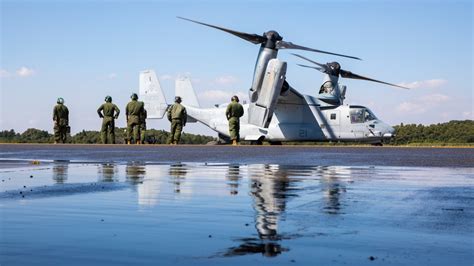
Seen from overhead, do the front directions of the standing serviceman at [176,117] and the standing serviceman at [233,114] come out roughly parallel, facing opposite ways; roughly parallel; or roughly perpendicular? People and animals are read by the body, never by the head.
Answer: roughly parallel

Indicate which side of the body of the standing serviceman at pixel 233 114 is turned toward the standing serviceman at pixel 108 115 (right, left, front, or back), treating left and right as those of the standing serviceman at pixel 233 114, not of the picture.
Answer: left

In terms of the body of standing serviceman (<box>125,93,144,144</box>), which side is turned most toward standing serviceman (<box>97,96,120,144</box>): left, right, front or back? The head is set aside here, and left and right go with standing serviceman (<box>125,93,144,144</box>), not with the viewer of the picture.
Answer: left

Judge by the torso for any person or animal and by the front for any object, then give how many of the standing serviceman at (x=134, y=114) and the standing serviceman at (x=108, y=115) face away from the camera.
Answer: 2

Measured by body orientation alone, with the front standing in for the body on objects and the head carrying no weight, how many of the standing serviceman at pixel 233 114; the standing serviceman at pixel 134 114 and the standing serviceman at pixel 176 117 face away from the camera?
3

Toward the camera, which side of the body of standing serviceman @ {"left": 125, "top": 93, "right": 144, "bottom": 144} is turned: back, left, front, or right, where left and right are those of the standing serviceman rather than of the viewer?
back

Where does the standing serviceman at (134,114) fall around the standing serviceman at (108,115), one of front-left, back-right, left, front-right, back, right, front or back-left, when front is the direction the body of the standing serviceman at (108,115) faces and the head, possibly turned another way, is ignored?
right

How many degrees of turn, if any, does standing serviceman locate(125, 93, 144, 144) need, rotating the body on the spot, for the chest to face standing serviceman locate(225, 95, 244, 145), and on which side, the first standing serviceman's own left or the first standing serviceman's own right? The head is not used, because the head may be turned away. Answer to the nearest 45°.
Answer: approximately 135° to the first standing serviceman's own right

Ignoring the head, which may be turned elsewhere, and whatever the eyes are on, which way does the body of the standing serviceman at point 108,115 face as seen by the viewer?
away from the camera

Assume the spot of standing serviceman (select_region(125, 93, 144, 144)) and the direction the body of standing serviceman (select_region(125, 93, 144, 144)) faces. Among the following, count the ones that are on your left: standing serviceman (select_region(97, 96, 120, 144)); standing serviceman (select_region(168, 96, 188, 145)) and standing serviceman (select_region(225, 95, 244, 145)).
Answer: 1

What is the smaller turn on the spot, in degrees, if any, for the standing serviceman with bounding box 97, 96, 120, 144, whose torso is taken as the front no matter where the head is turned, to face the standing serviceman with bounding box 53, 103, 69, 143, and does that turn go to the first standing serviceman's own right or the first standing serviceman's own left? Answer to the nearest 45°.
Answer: approximately 45° to the first standing serviceman's own left

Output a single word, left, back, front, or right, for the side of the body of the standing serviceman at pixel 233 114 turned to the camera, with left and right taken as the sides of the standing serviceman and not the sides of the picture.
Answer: back

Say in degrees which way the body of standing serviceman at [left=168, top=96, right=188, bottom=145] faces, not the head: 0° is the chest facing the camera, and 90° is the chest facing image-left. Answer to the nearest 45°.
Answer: approximately 180°
